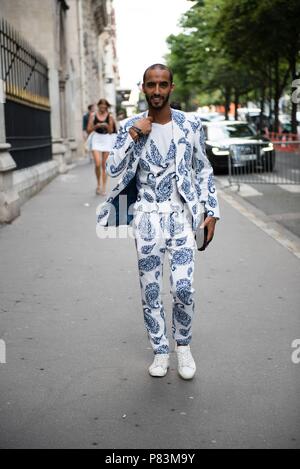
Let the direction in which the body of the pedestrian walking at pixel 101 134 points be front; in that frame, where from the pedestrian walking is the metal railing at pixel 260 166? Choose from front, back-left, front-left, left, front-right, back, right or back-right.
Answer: back-left

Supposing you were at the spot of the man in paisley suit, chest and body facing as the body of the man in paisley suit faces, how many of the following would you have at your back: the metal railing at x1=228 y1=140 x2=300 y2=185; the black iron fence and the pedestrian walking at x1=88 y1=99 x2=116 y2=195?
3

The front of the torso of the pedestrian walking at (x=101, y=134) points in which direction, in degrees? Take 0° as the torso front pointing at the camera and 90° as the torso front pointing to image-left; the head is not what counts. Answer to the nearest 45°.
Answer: approximately 0°

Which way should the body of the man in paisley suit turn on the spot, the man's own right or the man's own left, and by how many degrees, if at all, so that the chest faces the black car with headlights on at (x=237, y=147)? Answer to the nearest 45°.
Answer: approximately 180°

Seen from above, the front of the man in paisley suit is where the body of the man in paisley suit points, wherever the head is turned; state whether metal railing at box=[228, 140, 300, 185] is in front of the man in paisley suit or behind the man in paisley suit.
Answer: behind

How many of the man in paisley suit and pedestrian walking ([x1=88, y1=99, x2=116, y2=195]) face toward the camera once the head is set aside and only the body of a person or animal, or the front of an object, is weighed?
2

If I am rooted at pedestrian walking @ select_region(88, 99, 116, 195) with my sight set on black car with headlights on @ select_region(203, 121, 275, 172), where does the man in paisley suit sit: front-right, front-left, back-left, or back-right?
back-right

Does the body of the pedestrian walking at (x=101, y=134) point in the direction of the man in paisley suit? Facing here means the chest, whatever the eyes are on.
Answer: yes

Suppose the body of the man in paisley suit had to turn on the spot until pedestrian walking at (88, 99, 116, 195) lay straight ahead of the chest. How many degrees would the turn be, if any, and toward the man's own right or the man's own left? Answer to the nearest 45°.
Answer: approximately 180°

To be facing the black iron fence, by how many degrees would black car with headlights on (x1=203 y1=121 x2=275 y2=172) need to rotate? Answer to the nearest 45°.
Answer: approximately 90° to its right
